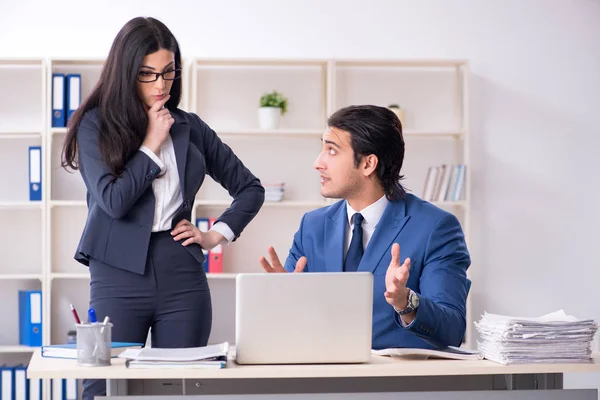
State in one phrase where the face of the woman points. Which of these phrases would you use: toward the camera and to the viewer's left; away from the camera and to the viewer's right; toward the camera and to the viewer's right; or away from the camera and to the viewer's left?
toward the camera and to the viewer's right

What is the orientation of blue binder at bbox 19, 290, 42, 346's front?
toward the camera

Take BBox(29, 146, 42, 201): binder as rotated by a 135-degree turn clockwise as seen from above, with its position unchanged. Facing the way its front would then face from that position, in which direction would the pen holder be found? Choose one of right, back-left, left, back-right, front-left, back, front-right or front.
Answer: back-left

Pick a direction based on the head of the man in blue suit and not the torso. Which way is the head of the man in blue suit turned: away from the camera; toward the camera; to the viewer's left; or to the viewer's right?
to the viewer's left

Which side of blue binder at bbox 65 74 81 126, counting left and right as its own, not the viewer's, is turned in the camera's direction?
front

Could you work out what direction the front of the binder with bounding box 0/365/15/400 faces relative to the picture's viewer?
facing the viewer

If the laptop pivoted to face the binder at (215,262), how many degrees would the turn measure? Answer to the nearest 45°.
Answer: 0° — it already faces it

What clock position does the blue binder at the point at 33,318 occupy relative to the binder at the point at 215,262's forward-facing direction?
The blue binder is roughly at 3 o'clock from the binder.

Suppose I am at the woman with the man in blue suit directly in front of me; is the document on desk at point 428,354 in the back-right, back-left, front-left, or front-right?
front-right

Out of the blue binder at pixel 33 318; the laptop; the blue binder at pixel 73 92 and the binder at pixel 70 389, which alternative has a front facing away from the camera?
the laptop

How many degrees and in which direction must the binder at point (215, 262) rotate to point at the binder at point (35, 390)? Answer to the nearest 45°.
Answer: approximately 90° to its right
